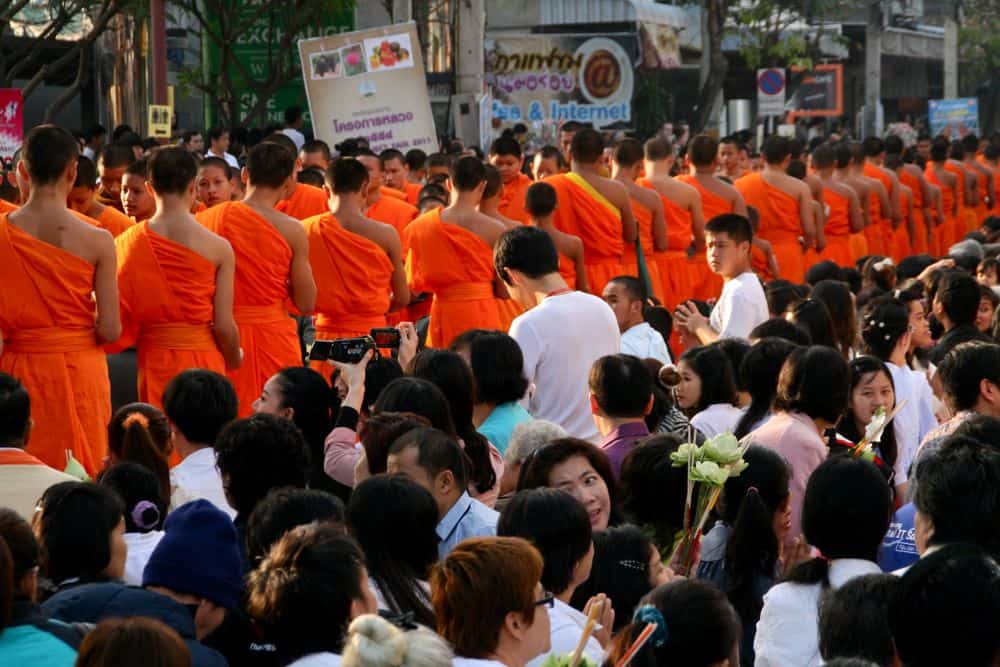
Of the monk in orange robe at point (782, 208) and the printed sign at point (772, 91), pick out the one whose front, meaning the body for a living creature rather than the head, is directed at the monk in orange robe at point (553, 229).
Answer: the printed sign

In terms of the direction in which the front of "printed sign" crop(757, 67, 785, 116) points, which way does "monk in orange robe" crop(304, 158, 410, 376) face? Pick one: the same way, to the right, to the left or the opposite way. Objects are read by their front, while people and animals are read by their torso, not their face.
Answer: the opposite way

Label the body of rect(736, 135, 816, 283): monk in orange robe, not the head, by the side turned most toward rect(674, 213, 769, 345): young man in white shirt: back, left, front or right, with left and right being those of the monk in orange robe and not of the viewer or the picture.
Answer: back

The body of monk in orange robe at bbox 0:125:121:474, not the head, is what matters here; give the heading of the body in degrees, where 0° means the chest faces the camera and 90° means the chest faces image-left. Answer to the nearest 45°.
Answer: approximately 180°

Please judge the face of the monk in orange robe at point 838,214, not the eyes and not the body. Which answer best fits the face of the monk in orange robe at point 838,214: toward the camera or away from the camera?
away from the camera

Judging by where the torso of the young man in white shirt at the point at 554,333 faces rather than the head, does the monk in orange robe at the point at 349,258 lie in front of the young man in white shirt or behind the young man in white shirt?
in front

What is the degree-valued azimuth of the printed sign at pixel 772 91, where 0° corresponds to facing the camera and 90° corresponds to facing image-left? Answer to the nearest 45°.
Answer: approximately 0°

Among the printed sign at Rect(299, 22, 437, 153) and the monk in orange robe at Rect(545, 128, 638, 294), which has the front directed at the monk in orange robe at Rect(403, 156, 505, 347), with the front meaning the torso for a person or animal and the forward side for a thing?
the printed sign

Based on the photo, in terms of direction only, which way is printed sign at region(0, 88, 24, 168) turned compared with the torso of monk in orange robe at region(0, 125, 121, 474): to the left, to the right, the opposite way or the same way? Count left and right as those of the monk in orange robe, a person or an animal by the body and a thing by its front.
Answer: the opposite way

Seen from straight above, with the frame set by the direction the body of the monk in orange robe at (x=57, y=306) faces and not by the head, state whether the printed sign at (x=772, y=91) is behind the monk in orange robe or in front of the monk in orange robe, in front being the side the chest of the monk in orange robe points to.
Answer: in front

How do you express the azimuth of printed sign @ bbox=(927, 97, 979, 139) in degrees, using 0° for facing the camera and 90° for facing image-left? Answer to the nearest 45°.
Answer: approximately 0°

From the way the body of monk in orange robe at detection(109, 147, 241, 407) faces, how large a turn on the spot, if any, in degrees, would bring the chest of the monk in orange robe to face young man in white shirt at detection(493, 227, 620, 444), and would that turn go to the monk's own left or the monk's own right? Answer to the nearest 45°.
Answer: approximately 135° to the monk's own right

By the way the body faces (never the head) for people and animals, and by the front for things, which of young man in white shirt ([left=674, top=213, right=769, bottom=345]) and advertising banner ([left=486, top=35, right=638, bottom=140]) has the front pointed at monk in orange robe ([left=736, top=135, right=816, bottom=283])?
the advertising banner

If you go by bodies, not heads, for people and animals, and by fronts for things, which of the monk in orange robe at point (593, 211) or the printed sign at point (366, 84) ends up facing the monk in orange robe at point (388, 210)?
the printed sign

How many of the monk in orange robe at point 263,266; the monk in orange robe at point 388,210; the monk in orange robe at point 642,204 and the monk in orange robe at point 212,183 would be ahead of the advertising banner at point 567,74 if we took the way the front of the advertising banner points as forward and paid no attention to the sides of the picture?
4

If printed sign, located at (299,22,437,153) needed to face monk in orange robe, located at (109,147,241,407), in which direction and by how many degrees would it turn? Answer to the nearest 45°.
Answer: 0° — it already faces them

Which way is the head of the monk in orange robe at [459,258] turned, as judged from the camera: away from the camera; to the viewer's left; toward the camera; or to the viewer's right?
away from the camera
